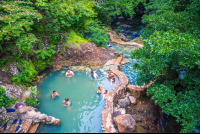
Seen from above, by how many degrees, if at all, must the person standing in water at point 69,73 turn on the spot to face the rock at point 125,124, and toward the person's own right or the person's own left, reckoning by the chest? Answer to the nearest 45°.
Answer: approximately 45° to the person's own left

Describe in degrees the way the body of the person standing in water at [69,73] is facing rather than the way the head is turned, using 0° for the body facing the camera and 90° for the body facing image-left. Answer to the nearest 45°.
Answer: approximately 0°

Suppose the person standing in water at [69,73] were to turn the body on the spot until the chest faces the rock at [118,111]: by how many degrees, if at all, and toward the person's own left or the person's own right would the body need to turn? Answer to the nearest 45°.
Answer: approximately 45° to the person's own left

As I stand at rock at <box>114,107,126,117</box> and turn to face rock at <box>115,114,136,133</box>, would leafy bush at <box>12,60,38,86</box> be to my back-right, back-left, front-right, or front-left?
back-right

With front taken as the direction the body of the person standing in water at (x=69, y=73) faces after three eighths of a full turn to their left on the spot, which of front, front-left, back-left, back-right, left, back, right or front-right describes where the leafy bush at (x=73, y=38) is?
front-left

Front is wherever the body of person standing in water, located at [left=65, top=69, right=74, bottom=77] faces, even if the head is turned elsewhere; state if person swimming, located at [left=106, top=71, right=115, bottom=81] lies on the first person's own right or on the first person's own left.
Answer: on the first person's own left

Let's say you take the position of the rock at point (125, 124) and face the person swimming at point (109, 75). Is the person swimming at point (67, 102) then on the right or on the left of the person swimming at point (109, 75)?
left

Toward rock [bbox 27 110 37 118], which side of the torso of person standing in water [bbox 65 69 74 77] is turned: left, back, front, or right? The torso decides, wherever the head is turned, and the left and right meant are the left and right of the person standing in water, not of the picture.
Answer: front

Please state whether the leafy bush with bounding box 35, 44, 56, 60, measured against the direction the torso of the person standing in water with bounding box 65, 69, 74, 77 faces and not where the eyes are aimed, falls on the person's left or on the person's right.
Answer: on the person's right
